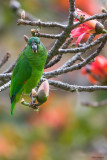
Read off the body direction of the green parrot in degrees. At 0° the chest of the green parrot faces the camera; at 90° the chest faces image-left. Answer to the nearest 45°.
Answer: approximately 315°
